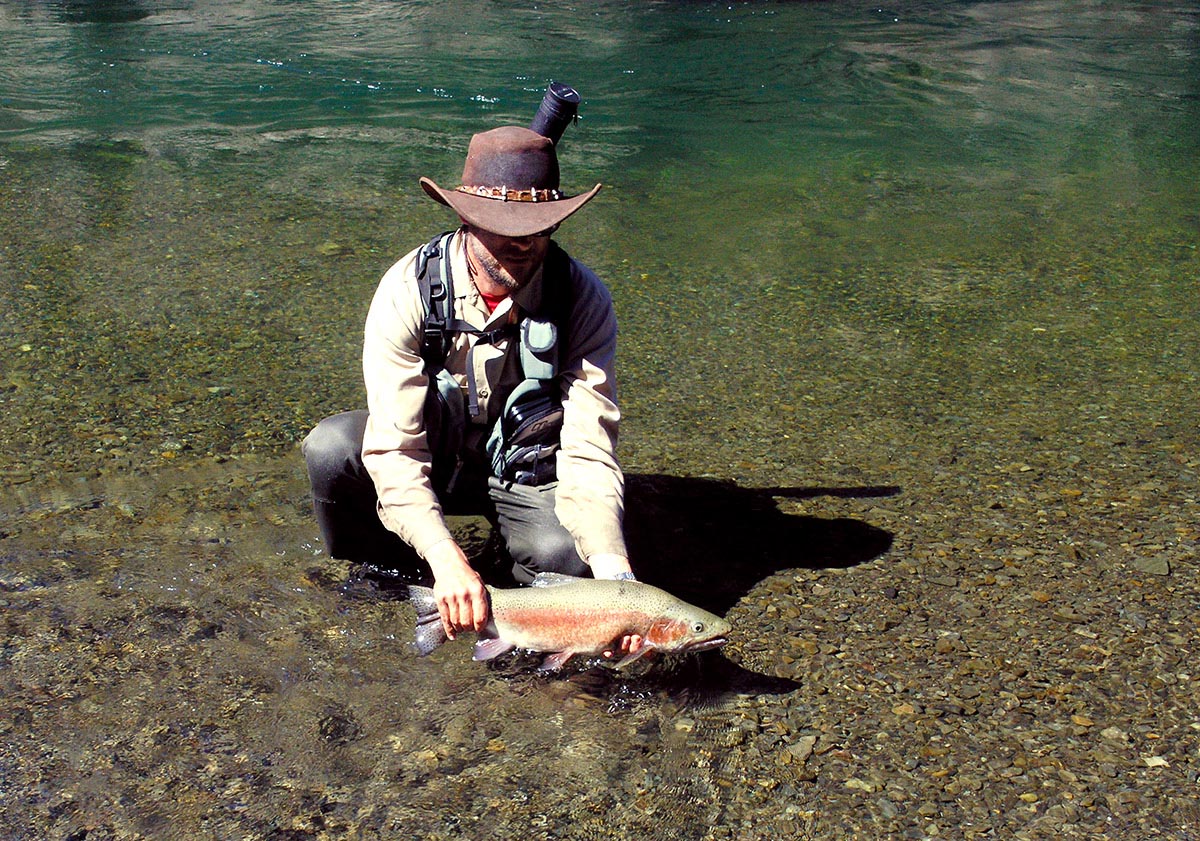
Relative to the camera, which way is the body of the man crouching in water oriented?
toward the camera

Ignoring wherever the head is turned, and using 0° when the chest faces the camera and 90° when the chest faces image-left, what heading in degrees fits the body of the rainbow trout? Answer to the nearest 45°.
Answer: approximately 270°
